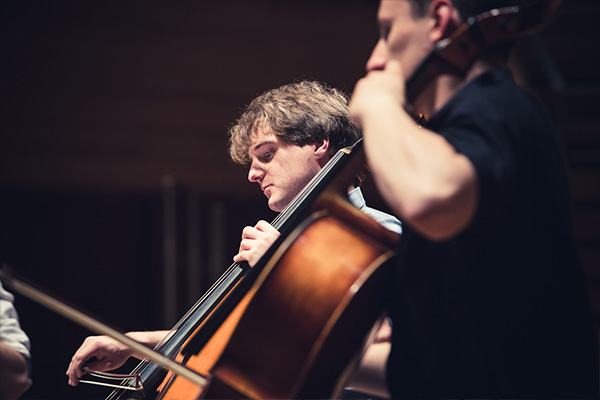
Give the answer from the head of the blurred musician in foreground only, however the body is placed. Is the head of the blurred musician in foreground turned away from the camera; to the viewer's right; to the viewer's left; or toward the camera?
to the viewer's left

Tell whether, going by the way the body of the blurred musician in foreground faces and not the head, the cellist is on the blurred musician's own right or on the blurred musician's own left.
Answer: on the blurred musician's own right

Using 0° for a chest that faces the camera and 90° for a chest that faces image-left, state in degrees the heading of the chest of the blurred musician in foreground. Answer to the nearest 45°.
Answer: approximately 90°
